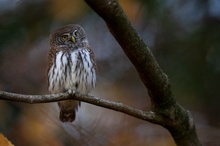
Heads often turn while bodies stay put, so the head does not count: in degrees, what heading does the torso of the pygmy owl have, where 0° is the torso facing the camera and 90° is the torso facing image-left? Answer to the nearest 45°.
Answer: approximately 0°
